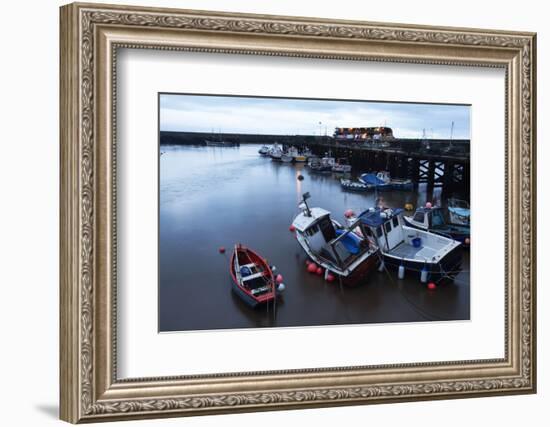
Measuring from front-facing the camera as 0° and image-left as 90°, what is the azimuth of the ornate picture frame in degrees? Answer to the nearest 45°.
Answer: approximately 315°
